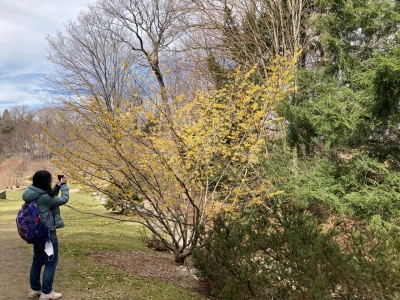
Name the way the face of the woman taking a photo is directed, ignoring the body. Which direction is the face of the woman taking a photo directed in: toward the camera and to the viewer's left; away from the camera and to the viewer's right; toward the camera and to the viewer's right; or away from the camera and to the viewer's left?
away from the camera and to the viewer's right

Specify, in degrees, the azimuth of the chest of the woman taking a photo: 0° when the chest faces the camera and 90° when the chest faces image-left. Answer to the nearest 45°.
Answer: approximately 270°
